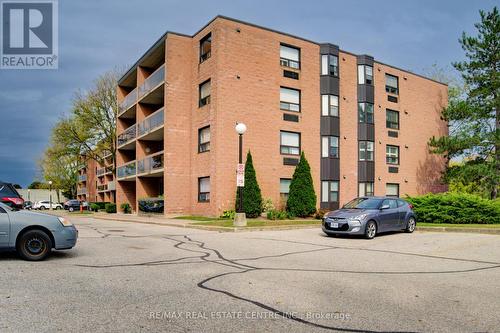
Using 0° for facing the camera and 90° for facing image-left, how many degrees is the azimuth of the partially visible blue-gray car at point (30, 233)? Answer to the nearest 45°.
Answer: approximately 270°

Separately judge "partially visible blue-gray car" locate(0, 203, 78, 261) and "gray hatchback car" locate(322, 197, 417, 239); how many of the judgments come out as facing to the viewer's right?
1

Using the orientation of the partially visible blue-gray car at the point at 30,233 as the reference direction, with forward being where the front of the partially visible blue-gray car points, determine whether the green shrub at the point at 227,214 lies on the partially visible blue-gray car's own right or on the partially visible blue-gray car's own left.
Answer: on the partially visible blue-gray car's own left

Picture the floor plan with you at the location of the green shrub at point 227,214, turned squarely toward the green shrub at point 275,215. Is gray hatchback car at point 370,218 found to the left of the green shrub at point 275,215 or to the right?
right

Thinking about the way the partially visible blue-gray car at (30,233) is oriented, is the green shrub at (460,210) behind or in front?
in front

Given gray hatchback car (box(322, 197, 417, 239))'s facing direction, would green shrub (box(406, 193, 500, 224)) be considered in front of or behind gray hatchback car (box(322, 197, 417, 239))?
behind

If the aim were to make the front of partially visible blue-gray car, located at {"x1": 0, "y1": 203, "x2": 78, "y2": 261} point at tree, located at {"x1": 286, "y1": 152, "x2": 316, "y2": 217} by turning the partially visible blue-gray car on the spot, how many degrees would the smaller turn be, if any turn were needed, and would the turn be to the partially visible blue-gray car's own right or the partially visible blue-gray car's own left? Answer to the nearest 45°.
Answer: approximately 45° to the partially visible blue-gray car's own left

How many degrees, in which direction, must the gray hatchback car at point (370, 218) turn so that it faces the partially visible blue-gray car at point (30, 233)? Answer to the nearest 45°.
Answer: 0° — it already faces it

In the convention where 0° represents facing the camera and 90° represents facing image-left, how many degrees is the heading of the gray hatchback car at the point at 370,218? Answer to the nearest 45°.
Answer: approximately 45°

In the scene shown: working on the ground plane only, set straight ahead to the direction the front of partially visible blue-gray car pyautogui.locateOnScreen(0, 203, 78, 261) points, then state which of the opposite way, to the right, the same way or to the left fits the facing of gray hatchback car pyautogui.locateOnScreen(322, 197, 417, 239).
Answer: the opposite way

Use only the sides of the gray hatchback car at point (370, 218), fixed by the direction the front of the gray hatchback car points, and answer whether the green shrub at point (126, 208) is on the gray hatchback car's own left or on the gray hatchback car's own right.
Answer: on the gray hatchback car's own right

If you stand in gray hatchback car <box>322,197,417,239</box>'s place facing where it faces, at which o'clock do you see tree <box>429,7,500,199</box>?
The tree is roughly at 5 o'clock from the gray hatchback car.
